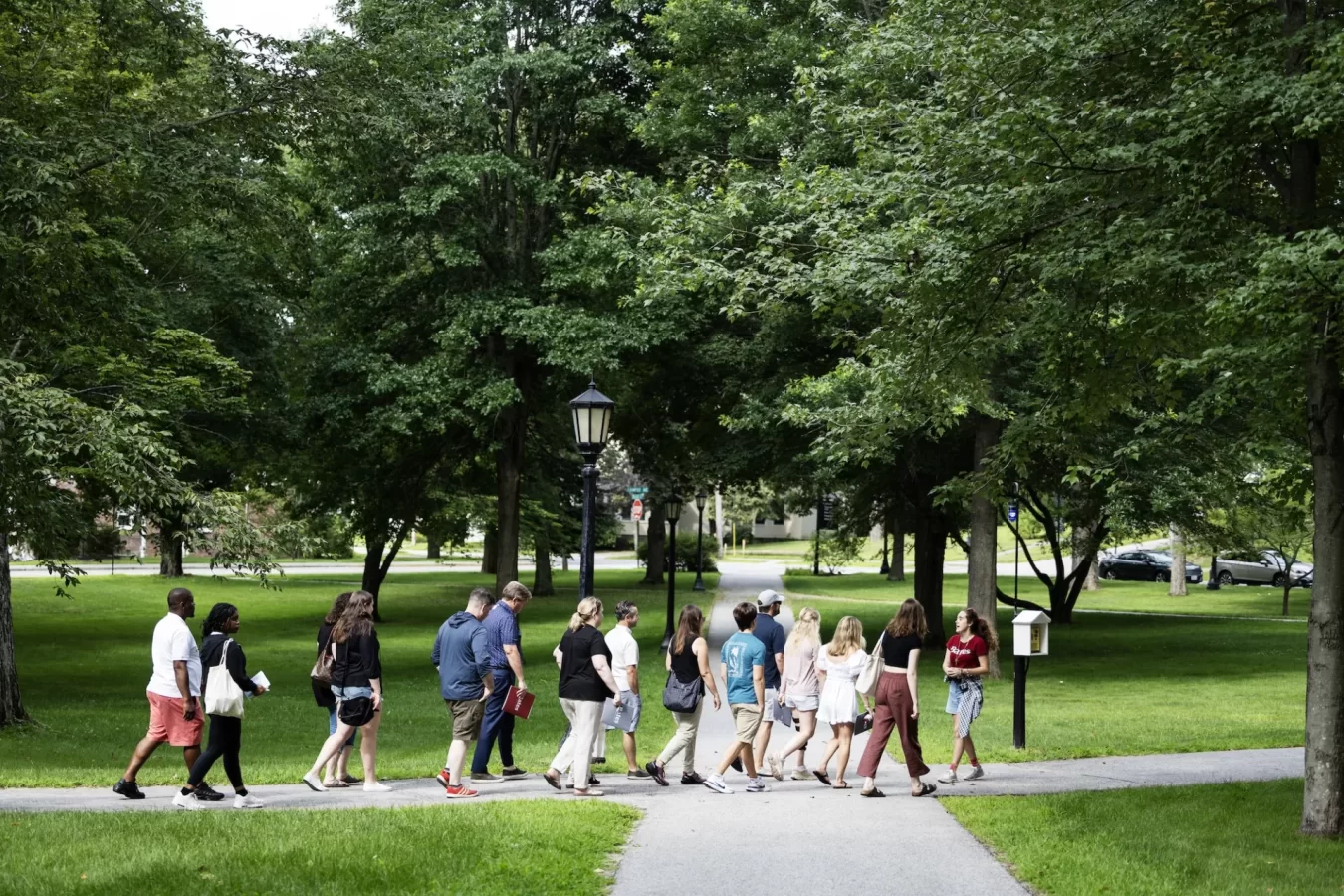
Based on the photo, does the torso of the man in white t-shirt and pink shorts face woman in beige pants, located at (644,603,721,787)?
yes

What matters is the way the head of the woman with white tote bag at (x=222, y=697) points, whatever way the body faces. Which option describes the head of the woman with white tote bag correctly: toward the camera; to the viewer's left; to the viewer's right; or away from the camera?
to the viewer's right

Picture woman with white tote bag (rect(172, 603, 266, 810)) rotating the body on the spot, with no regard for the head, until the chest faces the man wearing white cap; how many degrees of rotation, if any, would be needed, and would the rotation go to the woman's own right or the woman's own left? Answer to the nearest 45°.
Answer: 0° — they already face them

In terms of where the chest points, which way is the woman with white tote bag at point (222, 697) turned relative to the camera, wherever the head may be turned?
to the viewer's right

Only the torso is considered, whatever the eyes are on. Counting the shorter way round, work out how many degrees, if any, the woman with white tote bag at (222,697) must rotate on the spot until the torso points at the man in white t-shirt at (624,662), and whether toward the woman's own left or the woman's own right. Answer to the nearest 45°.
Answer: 0° — they already face them

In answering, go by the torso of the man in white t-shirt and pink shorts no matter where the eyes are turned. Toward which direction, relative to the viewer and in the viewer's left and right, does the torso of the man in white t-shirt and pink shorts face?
facing to the right of the viewer

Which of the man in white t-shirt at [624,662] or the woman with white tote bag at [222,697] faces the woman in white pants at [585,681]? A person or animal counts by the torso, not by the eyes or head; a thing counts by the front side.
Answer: the woman with white tote bag
